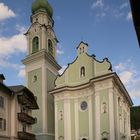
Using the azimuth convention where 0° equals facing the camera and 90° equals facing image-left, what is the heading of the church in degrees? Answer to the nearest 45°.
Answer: approximately 45°

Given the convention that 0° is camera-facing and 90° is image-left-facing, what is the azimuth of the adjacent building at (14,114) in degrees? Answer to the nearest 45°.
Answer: approximately 315°

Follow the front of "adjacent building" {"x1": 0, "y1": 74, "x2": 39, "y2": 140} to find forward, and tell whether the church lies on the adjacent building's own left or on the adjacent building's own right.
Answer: on the adjacent building's own left
